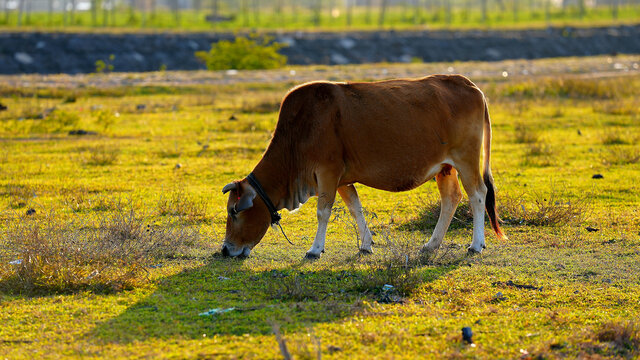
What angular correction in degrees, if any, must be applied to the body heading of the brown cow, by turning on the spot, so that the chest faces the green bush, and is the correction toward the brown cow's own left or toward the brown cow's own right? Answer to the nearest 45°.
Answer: approximately 90° to the brown cow's own right

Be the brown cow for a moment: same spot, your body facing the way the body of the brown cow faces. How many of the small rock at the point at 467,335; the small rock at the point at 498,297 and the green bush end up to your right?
1

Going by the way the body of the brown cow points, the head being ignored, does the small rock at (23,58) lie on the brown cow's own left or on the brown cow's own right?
on the brown cow's own right

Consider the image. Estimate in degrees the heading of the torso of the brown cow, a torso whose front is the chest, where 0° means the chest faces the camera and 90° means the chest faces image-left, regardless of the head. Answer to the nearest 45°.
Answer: approximately 90°

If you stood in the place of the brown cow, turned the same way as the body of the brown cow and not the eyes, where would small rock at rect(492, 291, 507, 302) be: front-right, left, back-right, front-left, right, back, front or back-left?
back-left

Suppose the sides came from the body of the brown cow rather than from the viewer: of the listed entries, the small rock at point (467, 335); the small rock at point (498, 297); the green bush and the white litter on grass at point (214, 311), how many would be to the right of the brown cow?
1

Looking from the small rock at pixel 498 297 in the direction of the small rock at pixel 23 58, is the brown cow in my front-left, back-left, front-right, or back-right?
front-left

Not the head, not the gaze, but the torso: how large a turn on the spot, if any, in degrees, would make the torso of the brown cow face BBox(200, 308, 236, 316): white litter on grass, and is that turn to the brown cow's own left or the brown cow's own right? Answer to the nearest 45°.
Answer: approximately 45° to the brown cow's own left

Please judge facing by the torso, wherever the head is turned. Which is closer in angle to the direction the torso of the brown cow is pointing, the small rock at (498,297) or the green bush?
the green bush

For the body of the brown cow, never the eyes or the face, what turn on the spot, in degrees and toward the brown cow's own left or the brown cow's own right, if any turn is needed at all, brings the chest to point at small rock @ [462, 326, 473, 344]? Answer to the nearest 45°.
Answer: approximately 90° to the brown cow's own left
